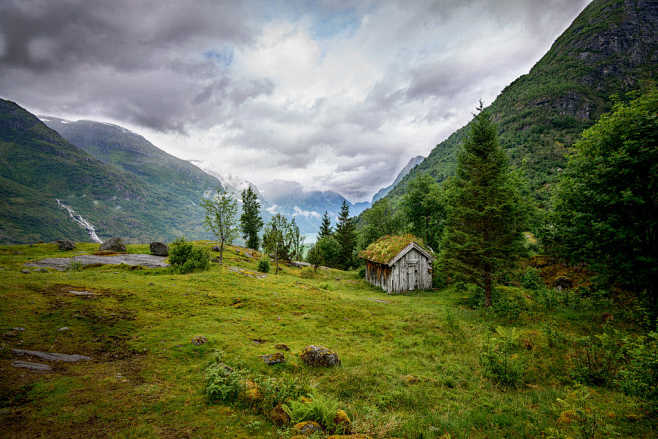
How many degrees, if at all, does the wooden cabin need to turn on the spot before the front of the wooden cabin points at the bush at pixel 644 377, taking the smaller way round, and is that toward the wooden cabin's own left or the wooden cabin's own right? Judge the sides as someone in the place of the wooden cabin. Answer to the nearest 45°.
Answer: approximately 45° to the wooden cabin's own right

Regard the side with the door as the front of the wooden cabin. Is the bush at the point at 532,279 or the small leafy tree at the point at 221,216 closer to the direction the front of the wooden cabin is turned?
the bush

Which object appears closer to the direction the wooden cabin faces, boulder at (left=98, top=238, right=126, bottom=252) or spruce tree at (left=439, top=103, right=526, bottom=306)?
the spruce tree

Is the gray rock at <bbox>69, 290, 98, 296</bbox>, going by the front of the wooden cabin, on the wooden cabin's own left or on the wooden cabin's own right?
on the wooden cabin's own right

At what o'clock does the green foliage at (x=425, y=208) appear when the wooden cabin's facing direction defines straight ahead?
The green foliage is roughly at 8 o'clock from the wooden cabin.

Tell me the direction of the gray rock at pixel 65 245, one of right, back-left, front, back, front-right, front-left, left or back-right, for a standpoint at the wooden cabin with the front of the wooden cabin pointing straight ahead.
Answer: back-right

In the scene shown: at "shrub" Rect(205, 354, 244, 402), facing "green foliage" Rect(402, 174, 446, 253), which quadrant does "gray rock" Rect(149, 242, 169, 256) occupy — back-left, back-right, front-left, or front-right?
front-left

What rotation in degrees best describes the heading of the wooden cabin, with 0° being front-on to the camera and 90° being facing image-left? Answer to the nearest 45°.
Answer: approximately 315°

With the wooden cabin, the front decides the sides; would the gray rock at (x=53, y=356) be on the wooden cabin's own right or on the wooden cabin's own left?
on the wooden cabin's own right

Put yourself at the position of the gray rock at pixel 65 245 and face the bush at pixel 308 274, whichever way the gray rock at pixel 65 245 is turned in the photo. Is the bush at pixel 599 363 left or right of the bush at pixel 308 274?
right

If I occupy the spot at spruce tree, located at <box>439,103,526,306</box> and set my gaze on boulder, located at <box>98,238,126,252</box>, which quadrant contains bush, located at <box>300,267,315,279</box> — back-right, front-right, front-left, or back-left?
front-right

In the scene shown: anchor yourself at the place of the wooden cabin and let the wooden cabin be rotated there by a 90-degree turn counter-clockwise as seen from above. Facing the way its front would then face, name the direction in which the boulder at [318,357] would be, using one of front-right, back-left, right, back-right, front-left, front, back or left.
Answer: back-right

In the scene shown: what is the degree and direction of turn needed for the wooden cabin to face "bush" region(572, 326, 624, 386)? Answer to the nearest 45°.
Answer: approximately 45° to its right
